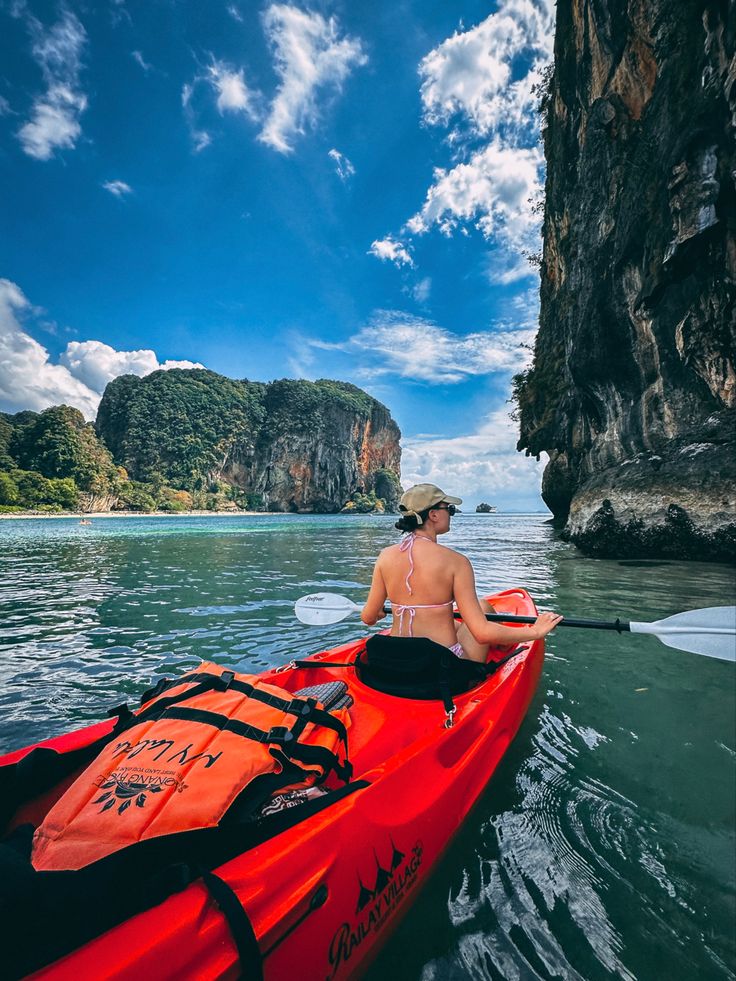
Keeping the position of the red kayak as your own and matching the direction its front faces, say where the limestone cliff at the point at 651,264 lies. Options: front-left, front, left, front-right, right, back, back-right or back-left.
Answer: front

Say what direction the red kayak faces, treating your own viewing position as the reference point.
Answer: facing away from the viewer and to the right of the viewer

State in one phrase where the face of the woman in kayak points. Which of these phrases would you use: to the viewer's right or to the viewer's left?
to the viewer's right
